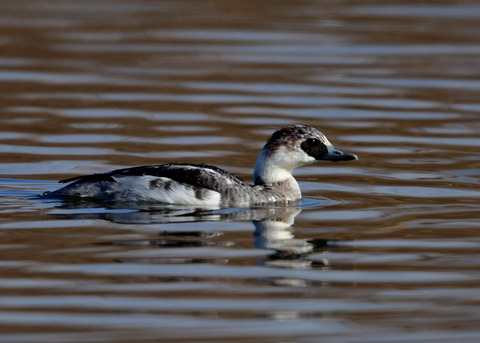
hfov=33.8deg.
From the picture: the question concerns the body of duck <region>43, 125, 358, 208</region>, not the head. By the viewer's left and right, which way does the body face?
facing to the right of the viewer
